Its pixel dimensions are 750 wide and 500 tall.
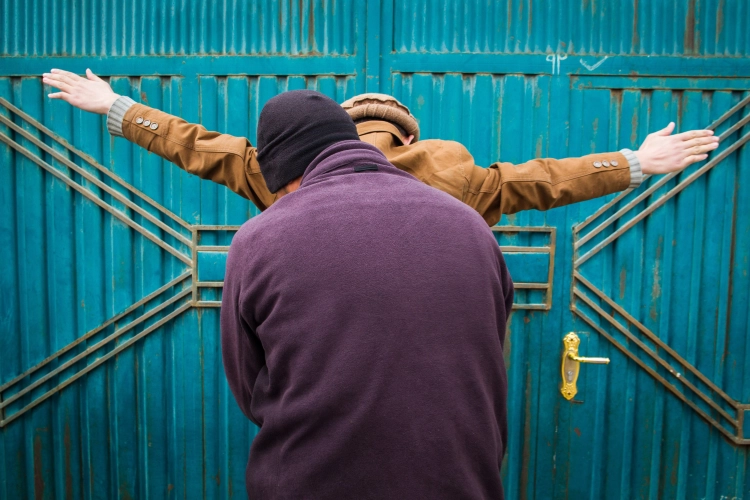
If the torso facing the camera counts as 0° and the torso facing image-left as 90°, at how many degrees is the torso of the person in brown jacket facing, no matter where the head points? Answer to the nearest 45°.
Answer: approximately 180°
